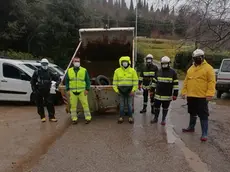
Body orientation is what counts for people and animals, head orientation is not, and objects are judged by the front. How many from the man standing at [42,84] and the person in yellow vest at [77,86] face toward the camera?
2

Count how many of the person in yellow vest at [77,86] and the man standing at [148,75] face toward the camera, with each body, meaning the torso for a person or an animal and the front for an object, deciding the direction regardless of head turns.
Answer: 2

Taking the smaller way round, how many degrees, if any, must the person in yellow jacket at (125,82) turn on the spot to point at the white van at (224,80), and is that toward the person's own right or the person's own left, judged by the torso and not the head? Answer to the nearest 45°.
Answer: approximately 135° to the person's own left

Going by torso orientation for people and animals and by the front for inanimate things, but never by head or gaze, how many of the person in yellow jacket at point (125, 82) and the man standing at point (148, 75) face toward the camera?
2

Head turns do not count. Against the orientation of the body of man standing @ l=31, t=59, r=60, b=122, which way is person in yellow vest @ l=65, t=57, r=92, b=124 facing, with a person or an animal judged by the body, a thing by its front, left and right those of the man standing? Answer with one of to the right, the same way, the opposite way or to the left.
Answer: the same way

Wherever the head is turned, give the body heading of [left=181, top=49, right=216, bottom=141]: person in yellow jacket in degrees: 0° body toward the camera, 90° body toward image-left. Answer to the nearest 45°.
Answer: approximately 45°

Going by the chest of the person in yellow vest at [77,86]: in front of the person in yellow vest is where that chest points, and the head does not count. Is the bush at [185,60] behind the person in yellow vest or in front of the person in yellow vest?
behind

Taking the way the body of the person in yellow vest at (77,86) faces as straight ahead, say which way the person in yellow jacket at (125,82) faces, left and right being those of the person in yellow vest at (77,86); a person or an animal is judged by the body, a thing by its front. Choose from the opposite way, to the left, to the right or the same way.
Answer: the same way

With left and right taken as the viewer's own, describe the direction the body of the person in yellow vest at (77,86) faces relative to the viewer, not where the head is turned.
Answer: facing the viewer

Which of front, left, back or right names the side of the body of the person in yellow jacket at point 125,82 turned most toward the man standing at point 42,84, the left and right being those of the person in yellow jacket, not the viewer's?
right

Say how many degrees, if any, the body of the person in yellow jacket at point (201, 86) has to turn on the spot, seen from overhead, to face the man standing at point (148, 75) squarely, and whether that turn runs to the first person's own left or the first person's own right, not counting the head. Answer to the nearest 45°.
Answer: approximately 90° to the first person's own right

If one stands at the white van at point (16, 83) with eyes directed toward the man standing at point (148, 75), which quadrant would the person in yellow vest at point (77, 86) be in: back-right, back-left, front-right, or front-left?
front-right

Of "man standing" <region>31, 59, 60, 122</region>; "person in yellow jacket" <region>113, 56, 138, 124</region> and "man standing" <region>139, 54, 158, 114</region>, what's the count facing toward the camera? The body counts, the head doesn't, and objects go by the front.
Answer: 3

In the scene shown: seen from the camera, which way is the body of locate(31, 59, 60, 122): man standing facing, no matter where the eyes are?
toward the camera
